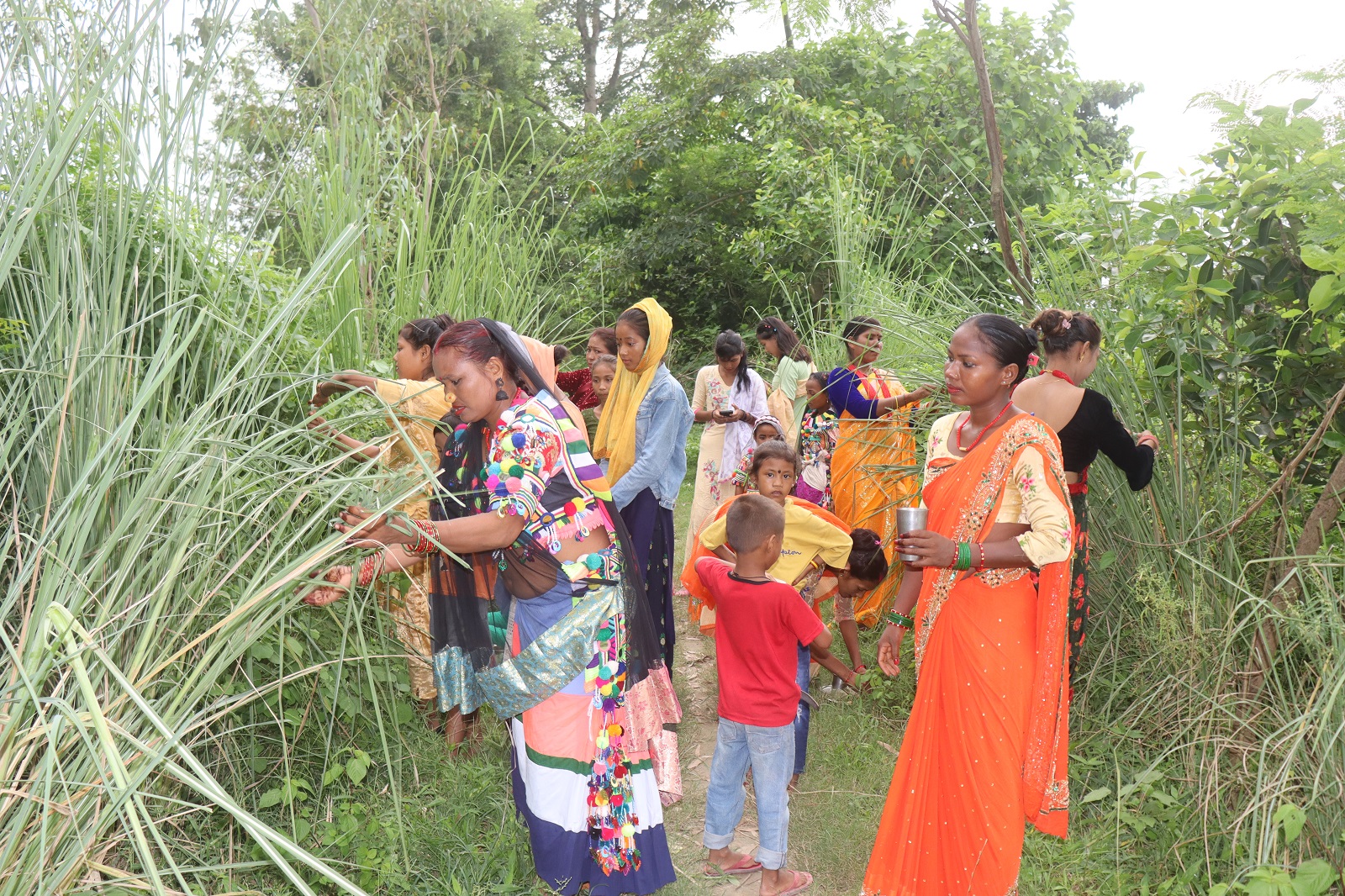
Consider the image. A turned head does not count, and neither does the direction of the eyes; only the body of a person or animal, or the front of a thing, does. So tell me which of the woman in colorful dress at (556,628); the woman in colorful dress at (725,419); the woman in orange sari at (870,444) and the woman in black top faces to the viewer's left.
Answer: the woman in colorful dress at (556,628)

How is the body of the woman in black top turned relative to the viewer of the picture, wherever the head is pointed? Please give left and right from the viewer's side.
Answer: facing away from the viewer and to the right of the viewer

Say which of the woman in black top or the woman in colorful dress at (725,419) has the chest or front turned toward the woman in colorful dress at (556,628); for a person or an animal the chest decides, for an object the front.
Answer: the woman in colorful dress at (725,419)

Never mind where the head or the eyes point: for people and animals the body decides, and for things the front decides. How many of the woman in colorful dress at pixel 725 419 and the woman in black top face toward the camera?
1

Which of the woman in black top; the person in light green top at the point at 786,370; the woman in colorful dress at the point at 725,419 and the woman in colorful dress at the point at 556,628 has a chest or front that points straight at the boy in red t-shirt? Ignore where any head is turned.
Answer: the woman in colorful dress at the point at 725,419

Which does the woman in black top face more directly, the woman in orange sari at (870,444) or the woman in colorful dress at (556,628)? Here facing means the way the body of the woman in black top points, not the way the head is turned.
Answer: the woman in orange sari

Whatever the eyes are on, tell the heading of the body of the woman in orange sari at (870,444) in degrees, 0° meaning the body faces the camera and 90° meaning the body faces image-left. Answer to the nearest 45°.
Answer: approximately 315°

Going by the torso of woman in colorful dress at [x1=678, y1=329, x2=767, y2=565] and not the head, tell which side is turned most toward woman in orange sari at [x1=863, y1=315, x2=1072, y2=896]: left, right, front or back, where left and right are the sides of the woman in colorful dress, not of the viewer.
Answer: front

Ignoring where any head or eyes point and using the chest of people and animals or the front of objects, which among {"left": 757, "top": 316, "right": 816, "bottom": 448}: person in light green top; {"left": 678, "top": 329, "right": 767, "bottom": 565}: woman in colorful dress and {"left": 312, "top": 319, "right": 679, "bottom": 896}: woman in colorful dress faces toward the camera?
{"left": 678, "top": 329, "right": 767, "bottom": 565}: woman in colorful dress

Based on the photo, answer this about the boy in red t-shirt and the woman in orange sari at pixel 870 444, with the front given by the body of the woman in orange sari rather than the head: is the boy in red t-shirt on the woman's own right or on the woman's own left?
on the woman's own right

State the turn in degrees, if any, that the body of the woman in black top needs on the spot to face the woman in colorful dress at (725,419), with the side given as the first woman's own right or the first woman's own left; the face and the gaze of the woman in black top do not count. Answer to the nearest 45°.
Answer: approximately 90° to the first woman's own left

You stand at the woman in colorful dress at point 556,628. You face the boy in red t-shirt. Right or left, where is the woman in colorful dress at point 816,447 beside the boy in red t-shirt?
left

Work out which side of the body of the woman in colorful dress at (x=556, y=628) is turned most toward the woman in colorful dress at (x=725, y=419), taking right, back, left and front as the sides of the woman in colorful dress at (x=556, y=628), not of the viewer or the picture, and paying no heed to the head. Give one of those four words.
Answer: right
